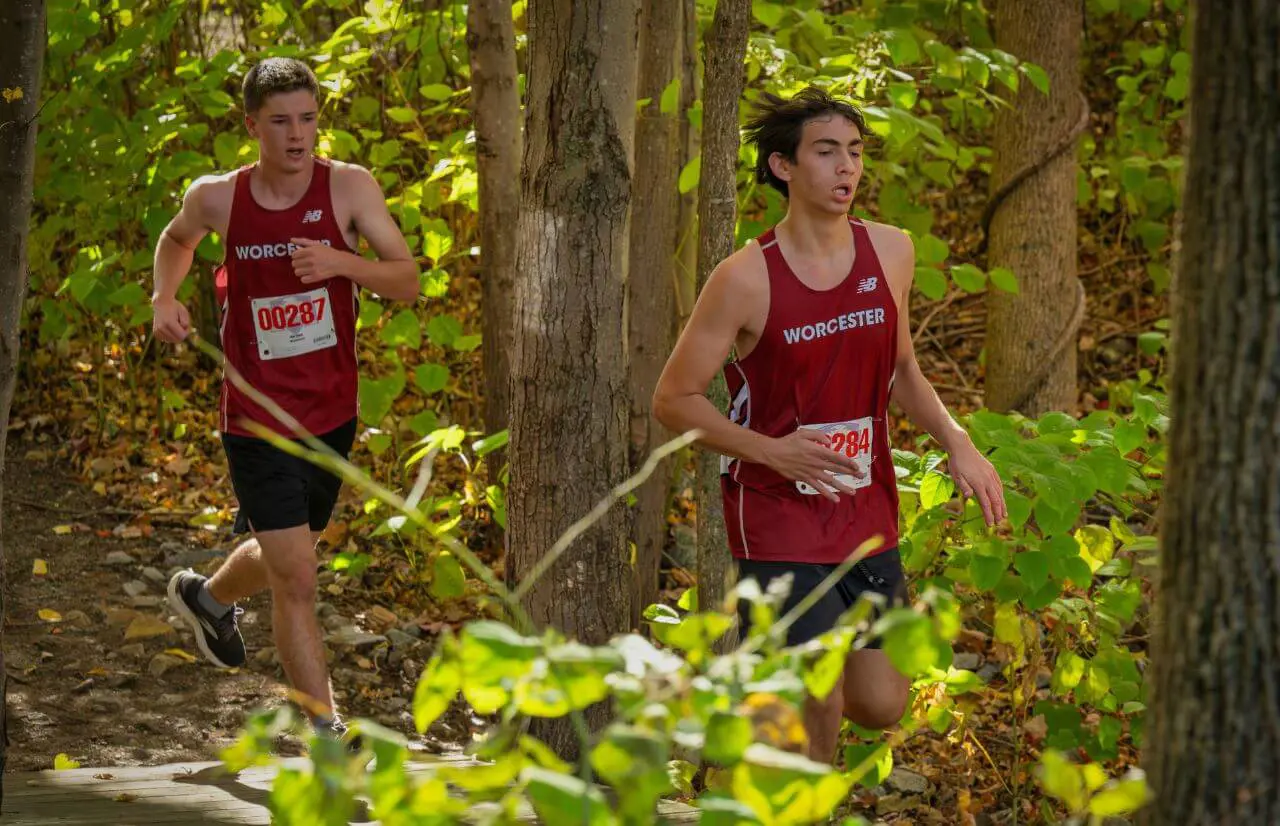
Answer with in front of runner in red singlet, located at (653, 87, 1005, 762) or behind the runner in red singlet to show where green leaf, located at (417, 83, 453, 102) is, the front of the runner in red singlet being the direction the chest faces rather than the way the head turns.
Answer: behind

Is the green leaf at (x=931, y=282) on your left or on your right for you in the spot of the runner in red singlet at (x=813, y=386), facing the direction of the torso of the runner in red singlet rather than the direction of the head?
on your left

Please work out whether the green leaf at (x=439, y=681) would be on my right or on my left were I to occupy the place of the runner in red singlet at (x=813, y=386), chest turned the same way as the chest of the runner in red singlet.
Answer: on my right

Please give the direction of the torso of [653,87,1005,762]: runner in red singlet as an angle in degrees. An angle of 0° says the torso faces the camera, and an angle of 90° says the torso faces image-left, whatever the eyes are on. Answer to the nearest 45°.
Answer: approximately 315°

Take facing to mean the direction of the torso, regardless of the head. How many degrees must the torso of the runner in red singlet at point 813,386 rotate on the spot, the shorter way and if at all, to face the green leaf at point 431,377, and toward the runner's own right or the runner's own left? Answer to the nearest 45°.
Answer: approximately 180°

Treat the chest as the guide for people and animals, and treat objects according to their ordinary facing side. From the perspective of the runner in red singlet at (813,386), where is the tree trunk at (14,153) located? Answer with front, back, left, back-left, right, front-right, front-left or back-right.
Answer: back-right

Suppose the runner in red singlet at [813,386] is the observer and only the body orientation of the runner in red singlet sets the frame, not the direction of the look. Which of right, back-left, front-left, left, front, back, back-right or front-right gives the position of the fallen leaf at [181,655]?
back

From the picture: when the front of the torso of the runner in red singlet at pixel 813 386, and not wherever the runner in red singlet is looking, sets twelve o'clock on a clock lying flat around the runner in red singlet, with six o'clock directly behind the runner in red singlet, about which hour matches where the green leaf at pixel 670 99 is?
The green leaf is roughly at 7 o'clock from the runner in red singlet.

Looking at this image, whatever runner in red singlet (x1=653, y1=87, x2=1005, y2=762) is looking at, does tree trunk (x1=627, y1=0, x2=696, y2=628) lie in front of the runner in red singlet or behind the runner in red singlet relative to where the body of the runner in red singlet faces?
behind

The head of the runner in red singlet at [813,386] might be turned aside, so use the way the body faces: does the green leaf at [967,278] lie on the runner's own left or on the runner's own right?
on the runner's own left
